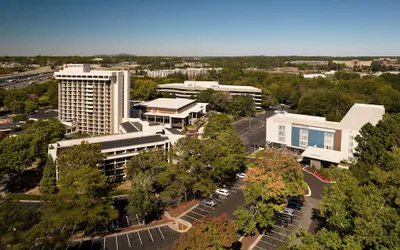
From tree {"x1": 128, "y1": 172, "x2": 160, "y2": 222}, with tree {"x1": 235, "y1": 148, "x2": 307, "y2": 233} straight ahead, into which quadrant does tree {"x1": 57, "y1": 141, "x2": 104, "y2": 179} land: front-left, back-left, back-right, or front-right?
back-left

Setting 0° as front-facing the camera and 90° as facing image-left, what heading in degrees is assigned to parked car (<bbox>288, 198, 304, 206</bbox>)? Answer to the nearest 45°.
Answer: approximately 135°

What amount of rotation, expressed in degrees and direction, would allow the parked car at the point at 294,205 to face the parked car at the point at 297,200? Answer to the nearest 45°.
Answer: approximately 45° to its right

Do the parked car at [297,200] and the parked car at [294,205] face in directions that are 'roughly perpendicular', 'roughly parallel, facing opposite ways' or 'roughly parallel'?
roughly parallel

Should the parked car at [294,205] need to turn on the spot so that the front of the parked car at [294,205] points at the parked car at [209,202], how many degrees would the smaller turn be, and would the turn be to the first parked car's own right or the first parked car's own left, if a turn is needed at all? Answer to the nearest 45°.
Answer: approximately 45° to the first parked car's own left

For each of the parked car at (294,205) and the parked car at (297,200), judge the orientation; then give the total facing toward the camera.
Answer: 0

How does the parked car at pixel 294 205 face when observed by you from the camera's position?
facing away from the viewer and to the left of the viewer

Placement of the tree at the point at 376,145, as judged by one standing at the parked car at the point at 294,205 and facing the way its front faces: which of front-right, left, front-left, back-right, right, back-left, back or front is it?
right
